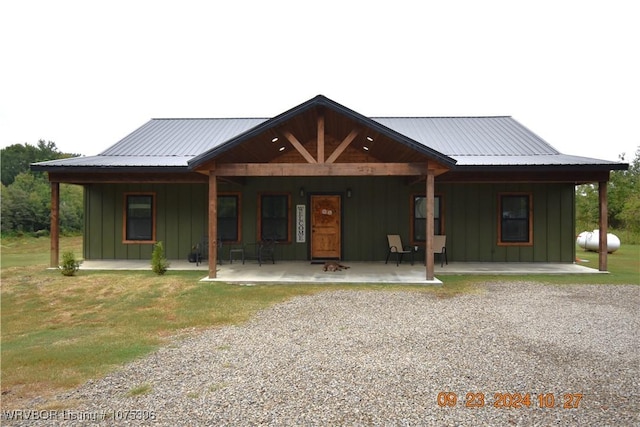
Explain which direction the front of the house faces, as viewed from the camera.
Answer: facing the viewer

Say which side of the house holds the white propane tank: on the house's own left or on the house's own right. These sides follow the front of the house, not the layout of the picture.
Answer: on the house's own left

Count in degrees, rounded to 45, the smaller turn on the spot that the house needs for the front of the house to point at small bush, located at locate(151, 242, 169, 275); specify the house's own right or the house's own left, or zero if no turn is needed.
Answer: approximately 45° to the house's own right

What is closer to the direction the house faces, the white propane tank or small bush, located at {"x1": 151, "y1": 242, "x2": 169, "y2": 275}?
the small bush

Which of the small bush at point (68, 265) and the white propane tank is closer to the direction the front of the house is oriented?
the small bush

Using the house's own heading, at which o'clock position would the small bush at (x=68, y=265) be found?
The small bush is roughly at 2 o'clock from the house.
